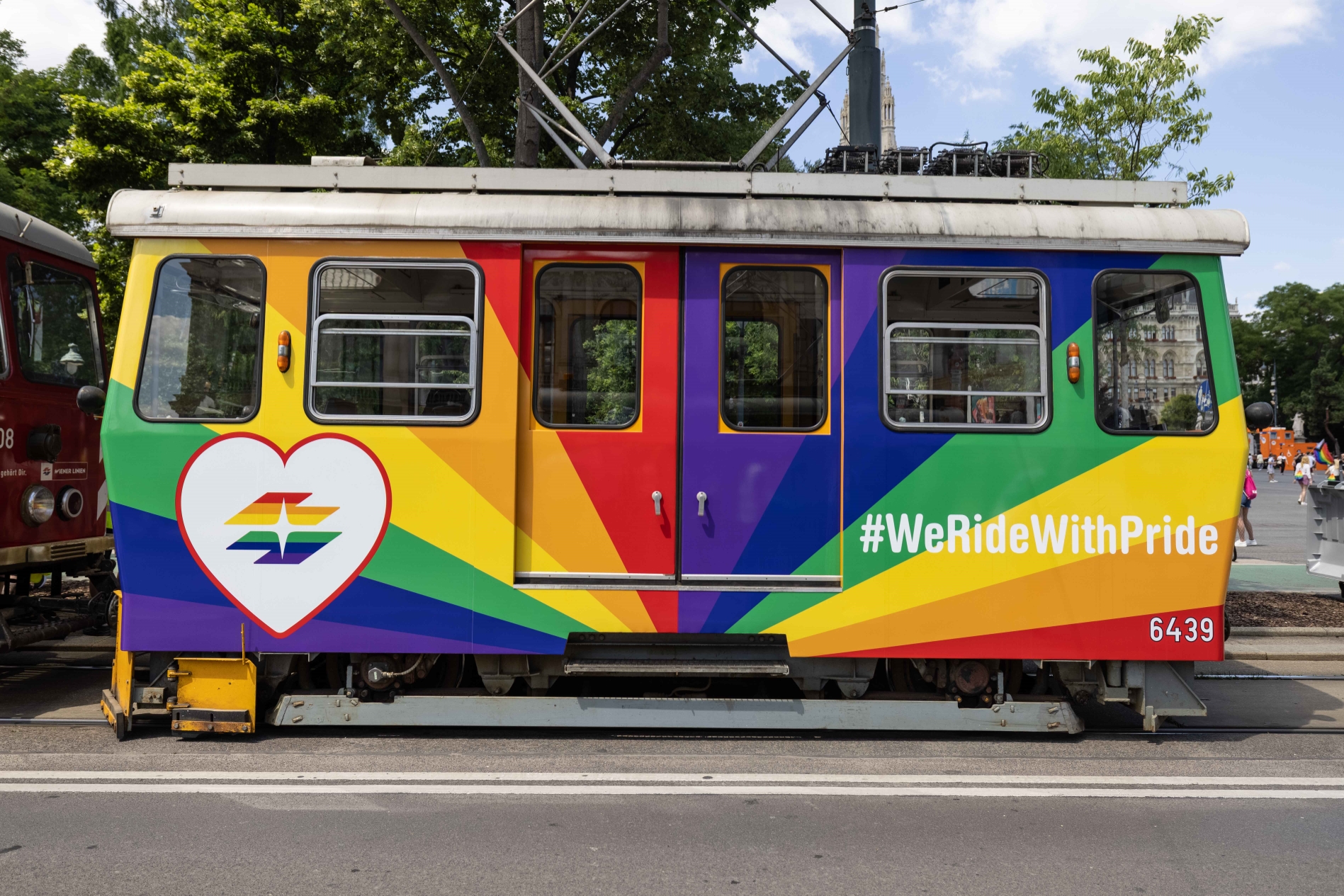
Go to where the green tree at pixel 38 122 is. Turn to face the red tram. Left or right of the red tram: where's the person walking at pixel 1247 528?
left

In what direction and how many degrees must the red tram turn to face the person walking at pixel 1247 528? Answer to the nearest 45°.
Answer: approximately 45° to its left

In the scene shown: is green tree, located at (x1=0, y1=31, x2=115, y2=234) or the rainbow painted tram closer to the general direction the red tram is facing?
the rainbow painted tram

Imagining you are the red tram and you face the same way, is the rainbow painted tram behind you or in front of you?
in front

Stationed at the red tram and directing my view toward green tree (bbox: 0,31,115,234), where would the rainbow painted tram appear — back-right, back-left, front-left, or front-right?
back-right

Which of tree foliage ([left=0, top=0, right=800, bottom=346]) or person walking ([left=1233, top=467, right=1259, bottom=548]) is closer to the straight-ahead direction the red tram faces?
the person walking

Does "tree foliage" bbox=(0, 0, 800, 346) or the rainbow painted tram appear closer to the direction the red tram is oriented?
the rainbow painted tram

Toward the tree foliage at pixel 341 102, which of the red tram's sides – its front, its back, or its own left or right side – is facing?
left

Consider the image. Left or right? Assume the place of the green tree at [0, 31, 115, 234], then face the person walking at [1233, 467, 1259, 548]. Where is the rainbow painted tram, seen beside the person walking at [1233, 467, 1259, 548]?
right

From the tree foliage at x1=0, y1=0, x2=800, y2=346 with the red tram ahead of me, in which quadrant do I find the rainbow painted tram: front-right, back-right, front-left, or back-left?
front-left

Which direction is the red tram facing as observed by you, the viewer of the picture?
facing the viewer and to the right of the viewer
